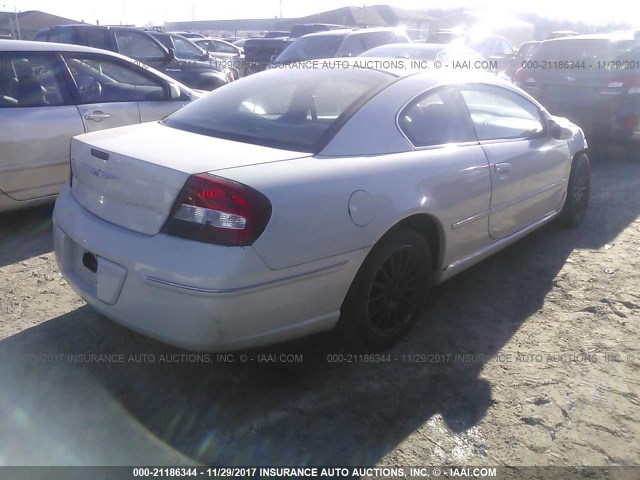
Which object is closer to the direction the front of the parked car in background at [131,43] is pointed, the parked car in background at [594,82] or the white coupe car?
the parked car in background

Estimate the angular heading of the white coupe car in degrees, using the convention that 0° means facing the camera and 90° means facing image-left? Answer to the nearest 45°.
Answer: approximately 225°

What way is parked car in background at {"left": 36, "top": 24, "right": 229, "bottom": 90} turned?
to the viewer's right

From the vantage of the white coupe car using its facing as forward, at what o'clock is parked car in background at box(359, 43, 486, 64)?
The parked car in background is roughly at 11 o'clock from the white coupe car.

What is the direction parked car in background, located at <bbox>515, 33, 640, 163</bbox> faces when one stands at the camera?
facing away from the viewer and to the right of the viewer

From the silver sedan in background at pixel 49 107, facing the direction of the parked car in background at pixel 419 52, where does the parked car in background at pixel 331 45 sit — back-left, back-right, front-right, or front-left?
front-left

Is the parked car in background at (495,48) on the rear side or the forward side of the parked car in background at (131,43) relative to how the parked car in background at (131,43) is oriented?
on the forward side

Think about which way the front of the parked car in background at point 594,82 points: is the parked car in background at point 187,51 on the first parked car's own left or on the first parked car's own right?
on the first parked car's own left

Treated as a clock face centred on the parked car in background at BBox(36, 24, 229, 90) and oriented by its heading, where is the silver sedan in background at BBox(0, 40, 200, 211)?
The silver sedan in background is roughly at 3 o'clock from the parked car in background.

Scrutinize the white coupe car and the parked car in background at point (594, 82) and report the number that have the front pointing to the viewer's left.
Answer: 0

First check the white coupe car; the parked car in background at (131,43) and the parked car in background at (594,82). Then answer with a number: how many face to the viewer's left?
0

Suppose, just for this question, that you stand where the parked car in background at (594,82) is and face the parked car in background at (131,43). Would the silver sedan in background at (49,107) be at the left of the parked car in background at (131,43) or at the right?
left

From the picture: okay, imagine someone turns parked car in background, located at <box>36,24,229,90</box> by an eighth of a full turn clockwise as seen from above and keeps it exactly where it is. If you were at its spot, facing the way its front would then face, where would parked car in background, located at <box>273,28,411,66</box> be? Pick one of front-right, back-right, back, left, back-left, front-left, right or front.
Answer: front-left

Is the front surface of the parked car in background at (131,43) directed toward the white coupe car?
no

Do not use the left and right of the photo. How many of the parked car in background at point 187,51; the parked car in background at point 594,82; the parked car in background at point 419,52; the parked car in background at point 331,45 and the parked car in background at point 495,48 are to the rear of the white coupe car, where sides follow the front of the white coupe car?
0
